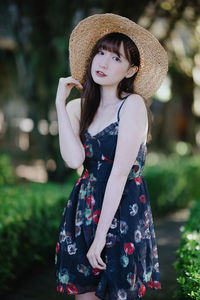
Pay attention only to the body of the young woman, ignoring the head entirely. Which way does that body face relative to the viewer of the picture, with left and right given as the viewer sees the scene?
facing the viewer and to the left of the viewer
